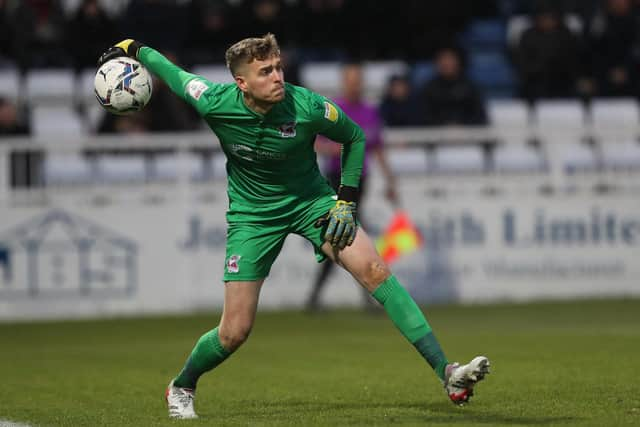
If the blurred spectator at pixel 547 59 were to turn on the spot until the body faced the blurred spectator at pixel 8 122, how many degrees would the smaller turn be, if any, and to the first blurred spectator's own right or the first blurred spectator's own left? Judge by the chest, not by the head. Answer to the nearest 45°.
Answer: approximately 45° to the first blurred spectator's own right

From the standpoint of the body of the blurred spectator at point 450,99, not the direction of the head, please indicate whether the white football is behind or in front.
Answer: in front

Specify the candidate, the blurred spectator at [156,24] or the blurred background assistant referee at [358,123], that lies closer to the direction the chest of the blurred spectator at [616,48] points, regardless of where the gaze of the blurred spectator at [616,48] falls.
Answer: the blurred background assistant referee

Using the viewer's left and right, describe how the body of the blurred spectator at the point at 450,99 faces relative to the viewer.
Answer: facing the viewer

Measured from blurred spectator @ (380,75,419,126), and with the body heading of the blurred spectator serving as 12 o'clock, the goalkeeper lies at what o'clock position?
The goalkeeper is roughly at 12 o'clock from the blurred spectator.

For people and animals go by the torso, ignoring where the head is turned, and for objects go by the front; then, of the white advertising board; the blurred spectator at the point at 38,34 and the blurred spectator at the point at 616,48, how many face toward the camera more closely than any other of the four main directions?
3

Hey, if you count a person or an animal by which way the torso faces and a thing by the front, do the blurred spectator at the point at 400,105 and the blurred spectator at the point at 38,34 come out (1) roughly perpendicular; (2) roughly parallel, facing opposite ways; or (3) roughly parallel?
roughly parallel

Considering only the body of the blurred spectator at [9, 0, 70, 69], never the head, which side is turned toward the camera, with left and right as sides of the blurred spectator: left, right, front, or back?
front

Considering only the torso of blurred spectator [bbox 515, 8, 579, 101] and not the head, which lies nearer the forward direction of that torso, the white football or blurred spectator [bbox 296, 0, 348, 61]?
the white football

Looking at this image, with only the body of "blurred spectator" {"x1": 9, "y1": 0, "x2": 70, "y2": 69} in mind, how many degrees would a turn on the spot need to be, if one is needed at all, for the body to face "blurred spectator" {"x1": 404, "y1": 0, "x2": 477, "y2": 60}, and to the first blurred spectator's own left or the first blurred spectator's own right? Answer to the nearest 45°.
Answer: approximately 90° to the first blurred spectator's own left

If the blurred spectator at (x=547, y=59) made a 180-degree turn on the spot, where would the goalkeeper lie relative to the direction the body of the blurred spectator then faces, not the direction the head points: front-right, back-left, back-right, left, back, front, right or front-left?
back

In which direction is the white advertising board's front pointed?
toward the camera

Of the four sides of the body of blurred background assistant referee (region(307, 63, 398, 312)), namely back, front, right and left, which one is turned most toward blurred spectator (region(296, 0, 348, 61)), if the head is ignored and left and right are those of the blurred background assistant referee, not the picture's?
back
